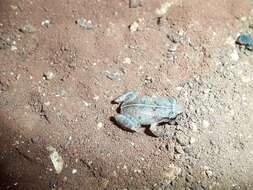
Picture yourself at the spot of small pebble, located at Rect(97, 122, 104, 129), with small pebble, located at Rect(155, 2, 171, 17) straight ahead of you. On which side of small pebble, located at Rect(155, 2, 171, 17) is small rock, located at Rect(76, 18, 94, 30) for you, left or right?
left

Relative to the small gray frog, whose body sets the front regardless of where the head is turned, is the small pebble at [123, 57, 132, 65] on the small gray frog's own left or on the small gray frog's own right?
on the small gray frog's own left
